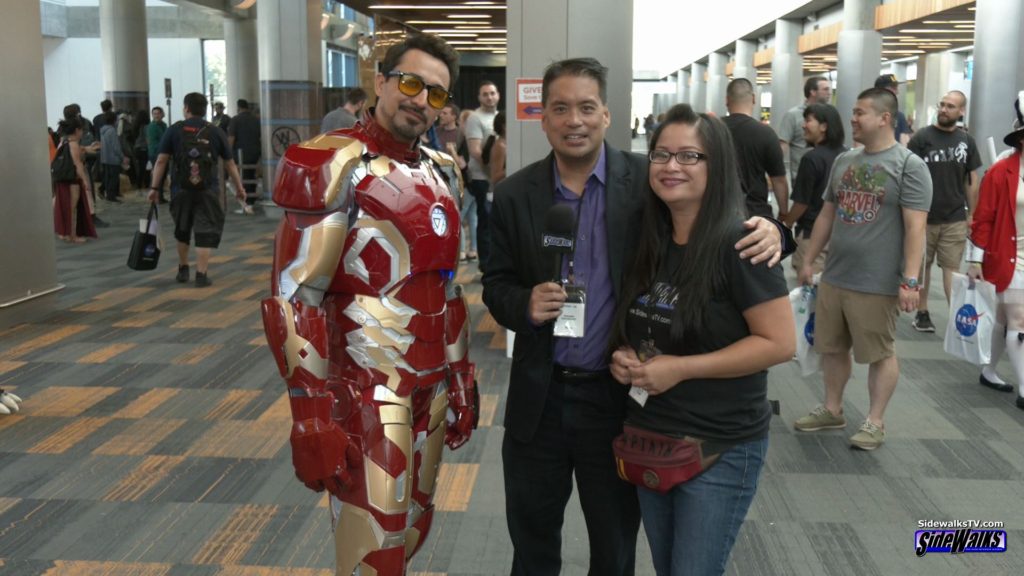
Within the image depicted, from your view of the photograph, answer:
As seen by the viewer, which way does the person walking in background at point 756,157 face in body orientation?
away from the camera

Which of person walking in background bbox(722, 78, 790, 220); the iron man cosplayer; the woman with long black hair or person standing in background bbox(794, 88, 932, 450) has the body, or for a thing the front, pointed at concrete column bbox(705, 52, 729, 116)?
person walking in background bbox(722, 78, 790, 220)

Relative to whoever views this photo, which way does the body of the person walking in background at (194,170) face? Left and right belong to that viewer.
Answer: facing away from the viewer

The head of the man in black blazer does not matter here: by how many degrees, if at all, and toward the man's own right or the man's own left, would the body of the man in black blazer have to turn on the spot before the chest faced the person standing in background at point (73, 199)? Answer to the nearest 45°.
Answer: approximately 135° to the man's own right

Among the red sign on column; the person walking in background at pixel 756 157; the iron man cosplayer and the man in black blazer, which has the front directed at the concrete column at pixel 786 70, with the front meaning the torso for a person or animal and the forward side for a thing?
the person walking in background

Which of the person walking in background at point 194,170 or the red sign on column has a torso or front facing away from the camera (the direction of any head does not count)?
the person walking in background

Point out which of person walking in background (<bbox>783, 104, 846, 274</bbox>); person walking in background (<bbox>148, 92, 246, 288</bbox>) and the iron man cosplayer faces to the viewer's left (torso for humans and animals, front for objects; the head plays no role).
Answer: person walking in background (<bbox>783, 104, 846, 274</bbox>)

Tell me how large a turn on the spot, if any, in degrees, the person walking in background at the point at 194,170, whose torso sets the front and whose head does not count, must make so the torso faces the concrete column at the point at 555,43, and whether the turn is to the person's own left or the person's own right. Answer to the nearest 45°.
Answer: approximately 135° to the person's own right

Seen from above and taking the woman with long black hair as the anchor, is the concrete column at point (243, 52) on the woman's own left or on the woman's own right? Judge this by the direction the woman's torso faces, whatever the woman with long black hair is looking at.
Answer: on the woman's own right

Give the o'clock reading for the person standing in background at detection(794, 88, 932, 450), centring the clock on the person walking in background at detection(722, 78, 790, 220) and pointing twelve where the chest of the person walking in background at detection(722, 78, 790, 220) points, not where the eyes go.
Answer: the person standing in background at detection(794, 88, 932, 450) is roughly at 5 o'clock from the person walking in background at detection(722, 78, 790, 220).
